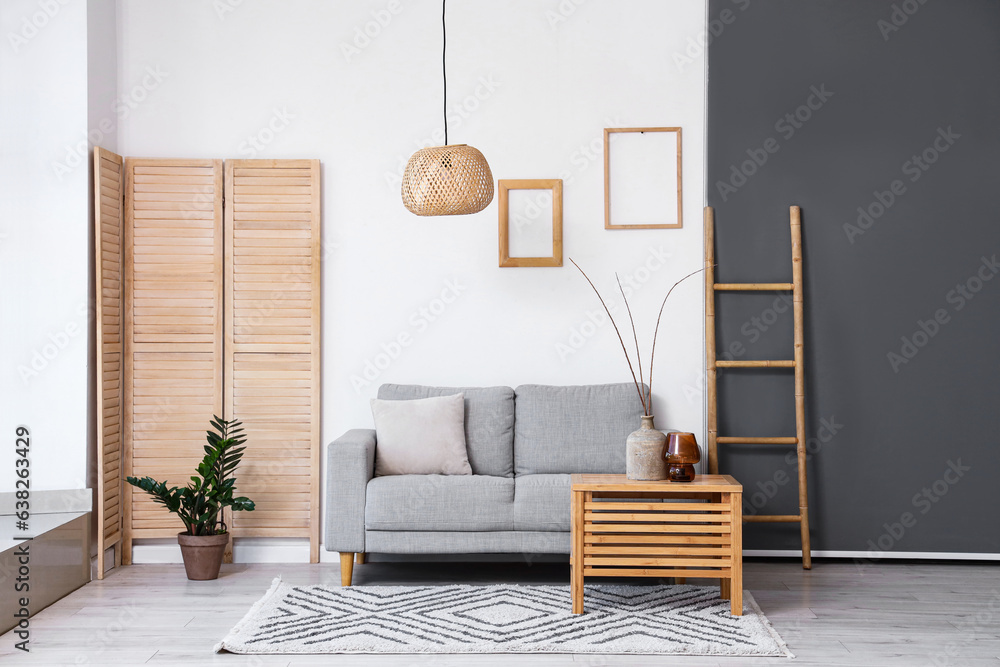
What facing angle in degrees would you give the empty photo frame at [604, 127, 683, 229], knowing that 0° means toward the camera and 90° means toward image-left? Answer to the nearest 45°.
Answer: approximately 0°

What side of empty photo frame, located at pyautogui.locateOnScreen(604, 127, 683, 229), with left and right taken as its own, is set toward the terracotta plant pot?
right

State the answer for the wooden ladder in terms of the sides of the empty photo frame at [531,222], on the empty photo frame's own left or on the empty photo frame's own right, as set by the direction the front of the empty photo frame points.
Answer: on the empty photo frame's own left

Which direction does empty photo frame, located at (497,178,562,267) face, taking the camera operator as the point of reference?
facing the viewer

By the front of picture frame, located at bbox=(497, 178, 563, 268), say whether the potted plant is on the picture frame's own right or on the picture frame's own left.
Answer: on the picture frame's own right

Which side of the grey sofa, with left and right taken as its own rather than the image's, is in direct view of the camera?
front

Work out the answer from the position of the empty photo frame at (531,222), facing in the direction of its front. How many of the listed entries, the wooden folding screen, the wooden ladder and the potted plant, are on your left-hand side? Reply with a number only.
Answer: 1
